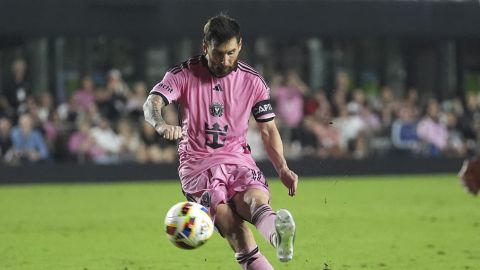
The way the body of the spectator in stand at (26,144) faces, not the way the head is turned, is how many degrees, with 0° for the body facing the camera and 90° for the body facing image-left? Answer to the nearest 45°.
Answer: approximately 0°

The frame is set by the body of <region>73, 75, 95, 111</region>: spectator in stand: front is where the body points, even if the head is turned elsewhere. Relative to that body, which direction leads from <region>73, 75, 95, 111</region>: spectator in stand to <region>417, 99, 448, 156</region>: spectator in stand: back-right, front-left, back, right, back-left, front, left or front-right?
left

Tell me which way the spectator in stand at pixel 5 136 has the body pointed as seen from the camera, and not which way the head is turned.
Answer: toward the camera

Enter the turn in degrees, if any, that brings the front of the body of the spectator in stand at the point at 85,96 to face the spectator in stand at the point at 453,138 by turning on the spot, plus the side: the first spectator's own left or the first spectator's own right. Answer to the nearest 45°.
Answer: approximately 90° to the first spectator's own left

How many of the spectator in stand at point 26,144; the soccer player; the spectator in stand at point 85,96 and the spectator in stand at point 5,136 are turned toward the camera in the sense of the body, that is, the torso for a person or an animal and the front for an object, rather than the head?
4

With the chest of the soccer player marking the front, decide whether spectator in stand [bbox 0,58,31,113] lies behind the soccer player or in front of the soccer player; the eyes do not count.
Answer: behind

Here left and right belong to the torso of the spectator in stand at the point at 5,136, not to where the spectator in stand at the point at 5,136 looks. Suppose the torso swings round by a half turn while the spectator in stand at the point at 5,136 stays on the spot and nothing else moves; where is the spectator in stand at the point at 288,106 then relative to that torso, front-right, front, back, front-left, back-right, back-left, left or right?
right

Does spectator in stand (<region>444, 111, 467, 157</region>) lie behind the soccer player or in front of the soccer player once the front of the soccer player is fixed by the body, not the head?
behind

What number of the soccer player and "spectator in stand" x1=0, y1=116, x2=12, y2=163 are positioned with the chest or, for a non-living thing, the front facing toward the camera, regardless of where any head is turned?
2
